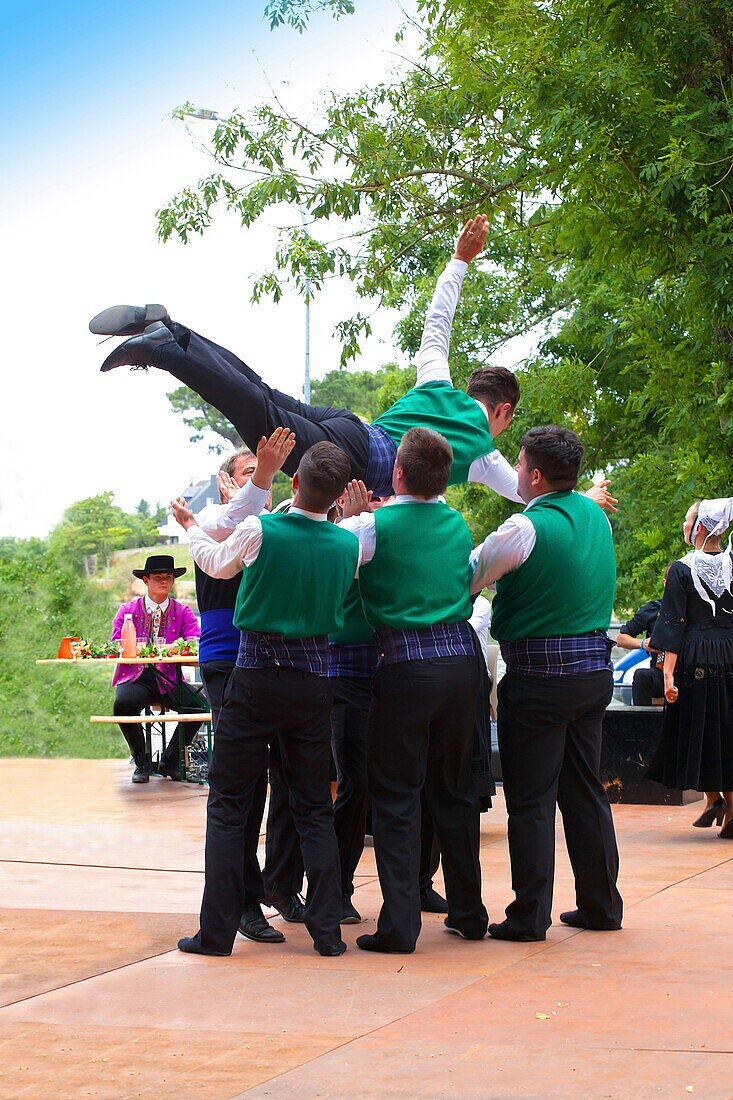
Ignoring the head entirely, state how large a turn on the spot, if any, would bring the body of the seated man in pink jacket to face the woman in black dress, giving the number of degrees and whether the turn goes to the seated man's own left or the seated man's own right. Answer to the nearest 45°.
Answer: approximately 45° to the seated man's own left

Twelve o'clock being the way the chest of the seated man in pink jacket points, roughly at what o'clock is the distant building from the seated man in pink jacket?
The distant building is roughly at 6 o'clock from the seated man in pink jacket.

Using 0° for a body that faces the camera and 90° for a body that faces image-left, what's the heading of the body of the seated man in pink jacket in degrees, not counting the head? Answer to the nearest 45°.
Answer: approximately 0°

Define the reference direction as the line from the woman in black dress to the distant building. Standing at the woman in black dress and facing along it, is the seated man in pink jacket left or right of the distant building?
left

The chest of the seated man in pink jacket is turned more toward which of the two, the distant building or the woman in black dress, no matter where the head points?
the woman in black dress
